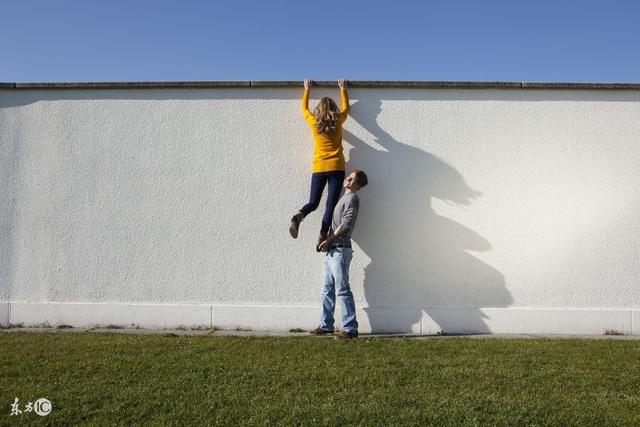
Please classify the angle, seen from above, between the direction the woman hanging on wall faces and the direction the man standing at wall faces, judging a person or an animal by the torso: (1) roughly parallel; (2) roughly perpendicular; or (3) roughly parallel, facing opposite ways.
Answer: roughly perpendicular

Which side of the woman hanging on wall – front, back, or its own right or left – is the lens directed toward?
back

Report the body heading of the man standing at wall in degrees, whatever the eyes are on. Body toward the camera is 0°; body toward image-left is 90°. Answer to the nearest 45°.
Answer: approximately 90°

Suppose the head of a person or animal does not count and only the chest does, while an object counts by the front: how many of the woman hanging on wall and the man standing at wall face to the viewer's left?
1

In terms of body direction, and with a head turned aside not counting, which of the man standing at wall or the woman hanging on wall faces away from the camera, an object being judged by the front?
the woman hanging on wall
